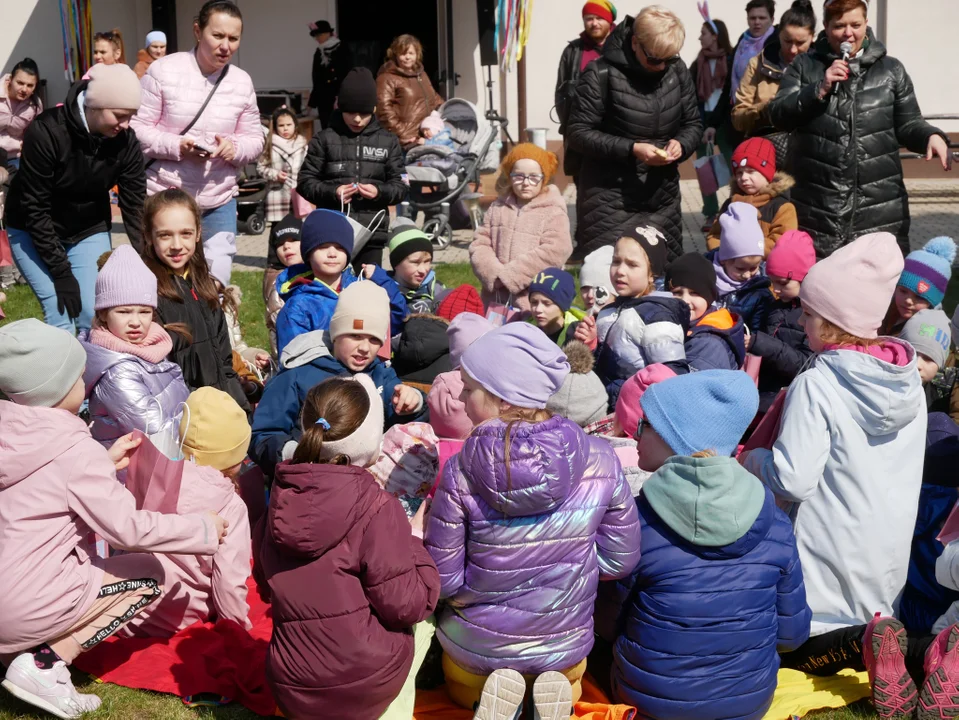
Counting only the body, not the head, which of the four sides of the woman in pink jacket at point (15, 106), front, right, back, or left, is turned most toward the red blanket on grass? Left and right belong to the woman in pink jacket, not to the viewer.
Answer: front

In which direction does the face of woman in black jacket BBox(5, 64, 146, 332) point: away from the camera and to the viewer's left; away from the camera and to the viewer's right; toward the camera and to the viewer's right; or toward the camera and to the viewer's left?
toward the camera and to the viewer's right

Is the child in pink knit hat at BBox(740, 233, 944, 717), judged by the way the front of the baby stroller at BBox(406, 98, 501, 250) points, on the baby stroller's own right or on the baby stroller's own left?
on the baby stroller's own left

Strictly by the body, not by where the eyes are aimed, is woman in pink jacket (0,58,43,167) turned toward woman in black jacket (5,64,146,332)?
yes

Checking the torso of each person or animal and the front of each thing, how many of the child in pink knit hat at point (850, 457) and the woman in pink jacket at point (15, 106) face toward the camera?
1

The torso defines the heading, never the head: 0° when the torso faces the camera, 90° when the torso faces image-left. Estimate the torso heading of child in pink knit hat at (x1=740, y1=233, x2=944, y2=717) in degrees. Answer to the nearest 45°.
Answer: approximately 135°

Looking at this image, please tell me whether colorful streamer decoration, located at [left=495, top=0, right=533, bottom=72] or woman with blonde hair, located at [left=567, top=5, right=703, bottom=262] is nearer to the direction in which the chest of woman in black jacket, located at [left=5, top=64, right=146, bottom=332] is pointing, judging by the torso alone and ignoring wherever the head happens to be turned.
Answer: the woman with blonde hair

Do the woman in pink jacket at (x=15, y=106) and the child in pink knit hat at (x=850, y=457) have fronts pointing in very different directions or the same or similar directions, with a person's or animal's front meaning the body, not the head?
very different directions

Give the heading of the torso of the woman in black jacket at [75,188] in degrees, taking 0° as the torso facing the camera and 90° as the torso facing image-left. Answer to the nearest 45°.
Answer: approximately 315°

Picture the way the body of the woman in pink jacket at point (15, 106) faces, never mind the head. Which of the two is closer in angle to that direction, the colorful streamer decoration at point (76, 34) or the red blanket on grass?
the red blanket on grass

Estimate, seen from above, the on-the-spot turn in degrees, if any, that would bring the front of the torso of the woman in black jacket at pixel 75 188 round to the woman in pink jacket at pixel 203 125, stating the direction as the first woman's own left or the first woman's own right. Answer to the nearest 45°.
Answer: approximately 90° to the first woman's own left

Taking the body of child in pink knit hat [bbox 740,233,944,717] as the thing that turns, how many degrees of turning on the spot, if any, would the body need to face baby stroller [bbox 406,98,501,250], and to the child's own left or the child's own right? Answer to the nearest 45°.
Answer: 0° — they already face it
